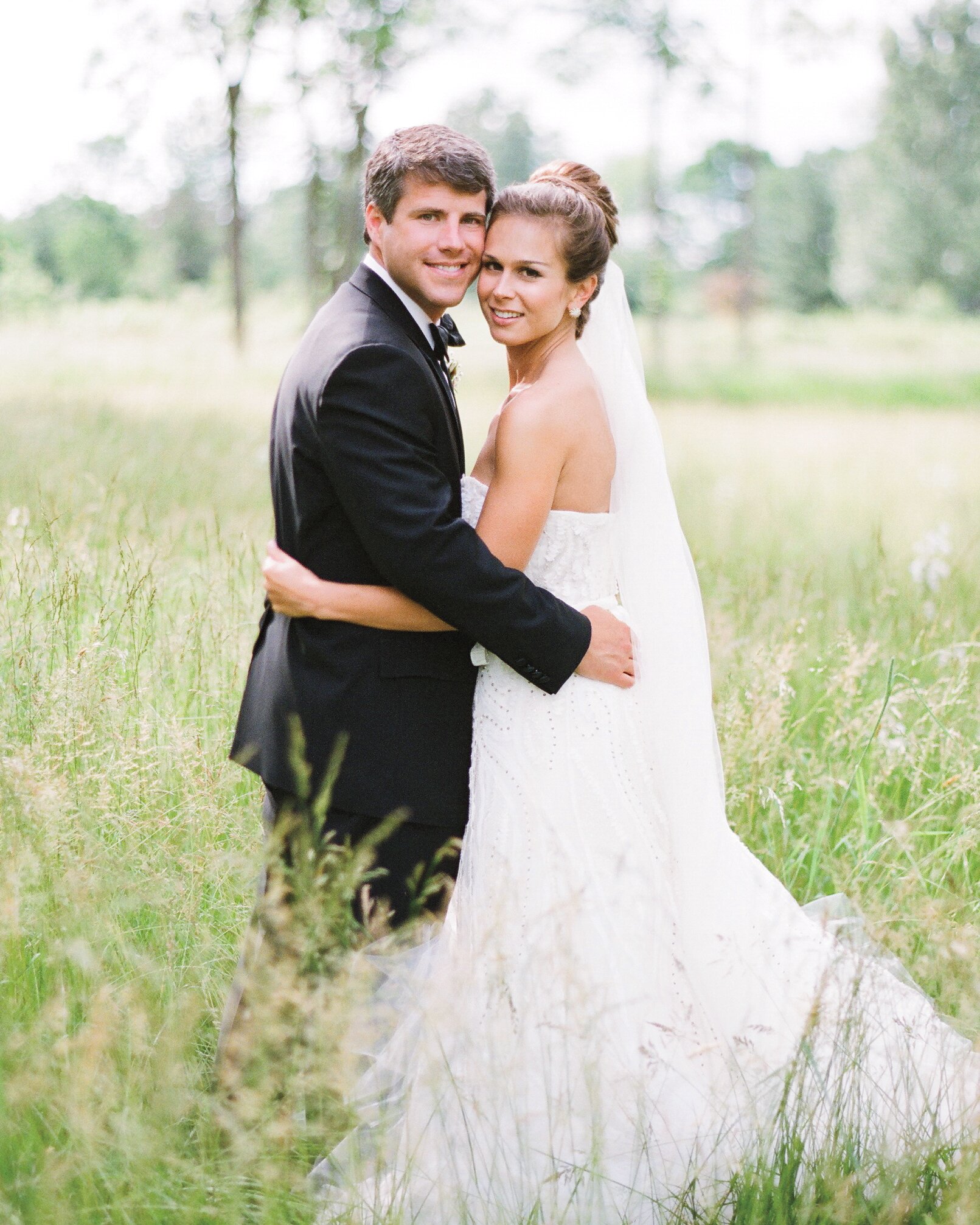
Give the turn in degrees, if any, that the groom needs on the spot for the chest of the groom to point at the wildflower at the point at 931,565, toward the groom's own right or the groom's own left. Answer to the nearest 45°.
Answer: approximately 45° to the groom's own left

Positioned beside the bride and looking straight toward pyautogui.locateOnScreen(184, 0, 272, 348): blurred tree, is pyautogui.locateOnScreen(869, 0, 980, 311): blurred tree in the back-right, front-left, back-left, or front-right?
front-right

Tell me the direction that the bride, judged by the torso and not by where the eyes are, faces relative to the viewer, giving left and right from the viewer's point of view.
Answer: facing to the left of the viewer

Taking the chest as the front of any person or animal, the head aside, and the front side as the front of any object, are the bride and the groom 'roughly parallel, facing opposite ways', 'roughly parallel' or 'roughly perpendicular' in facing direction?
roughly parallel, facing opposite ways

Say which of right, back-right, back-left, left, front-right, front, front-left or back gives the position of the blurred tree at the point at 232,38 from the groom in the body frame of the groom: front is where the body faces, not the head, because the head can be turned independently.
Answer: left

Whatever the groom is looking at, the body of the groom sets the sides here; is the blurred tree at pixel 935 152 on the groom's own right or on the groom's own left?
on the groom's own left

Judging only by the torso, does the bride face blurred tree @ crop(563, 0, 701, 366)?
no

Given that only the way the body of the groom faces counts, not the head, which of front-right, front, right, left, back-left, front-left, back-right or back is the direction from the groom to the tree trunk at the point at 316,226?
left

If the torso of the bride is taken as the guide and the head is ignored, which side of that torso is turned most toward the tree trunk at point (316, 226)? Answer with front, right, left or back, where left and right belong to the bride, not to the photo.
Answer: right

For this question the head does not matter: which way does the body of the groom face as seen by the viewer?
to the viewer's right
